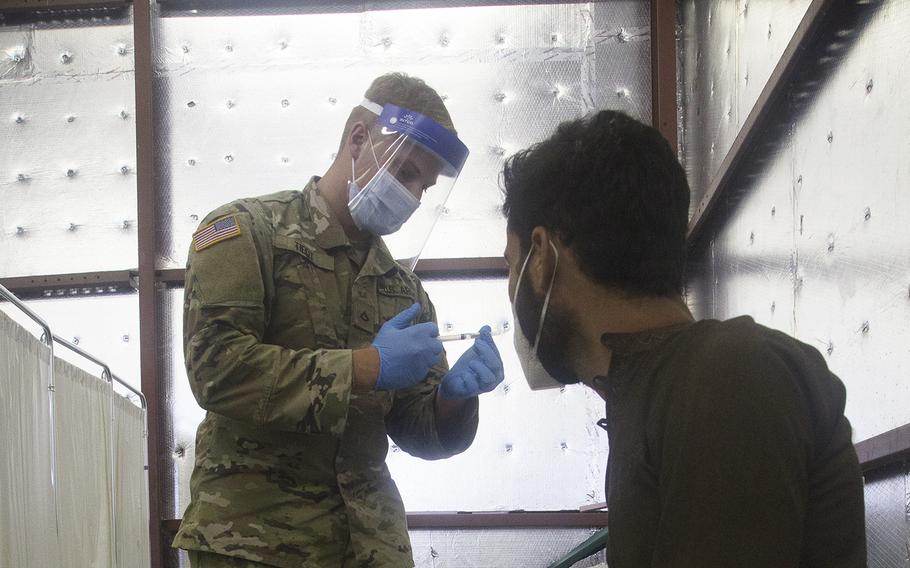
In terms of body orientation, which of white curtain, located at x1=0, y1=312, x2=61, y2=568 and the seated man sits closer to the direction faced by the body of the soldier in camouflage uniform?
the seated man

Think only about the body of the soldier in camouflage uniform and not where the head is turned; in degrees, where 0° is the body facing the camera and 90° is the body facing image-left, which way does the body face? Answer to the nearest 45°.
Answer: approximately 315°

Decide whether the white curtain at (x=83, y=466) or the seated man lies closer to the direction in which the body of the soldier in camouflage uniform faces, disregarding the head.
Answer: the seated man

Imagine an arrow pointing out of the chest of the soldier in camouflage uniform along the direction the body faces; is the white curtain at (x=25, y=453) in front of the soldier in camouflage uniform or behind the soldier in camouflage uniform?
behind

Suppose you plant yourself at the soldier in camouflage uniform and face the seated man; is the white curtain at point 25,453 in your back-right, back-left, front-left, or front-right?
back-right

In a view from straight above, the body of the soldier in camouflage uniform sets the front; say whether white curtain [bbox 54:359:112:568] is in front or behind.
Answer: behind

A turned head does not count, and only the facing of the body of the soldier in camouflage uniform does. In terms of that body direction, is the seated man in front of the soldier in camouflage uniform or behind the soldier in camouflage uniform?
in front
